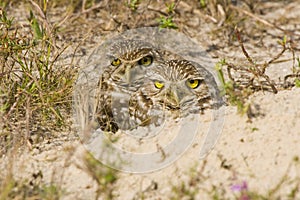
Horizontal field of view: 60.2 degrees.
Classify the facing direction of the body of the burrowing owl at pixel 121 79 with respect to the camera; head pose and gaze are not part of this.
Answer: toward the camera

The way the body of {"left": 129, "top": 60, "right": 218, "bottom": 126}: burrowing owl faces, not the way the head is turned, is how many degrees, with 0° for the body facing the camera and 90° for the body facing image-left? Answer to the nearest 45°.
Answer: approximately 0°

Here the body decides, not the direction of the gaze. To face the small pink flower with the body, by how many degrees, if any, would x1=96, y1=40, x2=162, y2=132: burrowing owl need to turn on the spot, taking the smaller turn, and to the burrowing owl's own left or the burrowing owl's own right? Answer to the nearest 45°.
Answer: approximately 45° to the burrowing owl's own left

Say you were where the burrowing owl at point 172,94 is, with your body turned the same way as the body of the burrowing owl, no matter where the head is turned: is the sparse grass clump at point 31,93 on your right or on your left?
on your right

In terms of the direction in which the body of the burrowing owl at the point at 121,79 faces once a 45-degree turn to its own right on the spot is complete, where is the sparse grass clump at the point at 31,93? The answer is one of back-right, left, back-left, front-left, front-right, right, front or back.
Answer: front-right

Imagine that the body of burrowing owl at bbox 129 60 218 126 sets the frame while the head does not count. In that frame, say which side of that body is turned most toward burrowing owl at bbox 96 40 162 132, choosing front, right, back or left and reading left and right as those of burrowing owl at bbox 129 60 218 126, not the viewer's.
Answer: right

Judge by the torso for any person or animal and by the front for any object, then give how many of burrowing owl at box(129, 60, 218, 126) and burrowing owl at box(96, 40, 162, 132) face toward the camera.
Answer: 2
